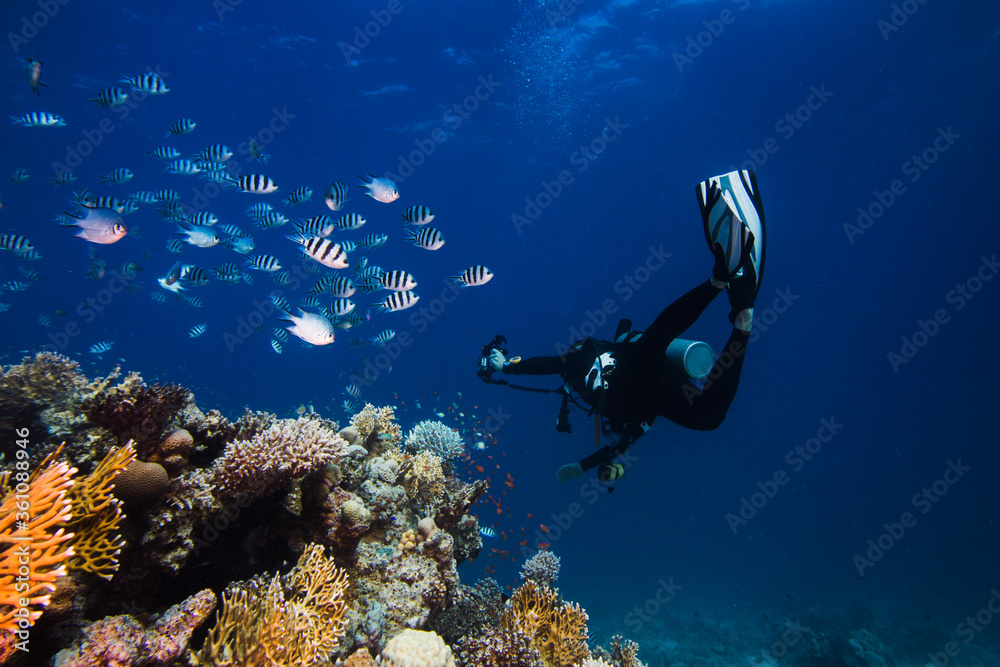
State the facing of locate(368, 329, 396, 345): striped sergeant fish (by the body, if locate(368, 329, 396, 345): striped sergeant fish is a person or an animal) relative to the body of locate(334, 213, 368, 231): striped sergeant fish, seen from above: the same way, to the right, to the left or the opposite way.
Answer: the same way

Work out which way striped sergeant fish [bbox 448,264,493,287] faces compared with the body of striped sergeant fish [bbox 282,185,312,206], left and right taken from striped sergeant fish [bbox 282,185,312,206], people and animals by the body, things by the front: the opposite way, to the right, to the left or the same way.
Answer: the same way

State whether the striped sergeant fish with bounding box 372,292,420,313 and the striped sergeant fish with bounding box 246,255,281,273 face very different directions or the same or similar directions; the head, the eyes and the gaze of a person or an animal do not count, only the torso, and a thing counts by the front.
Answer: same or similar directions
